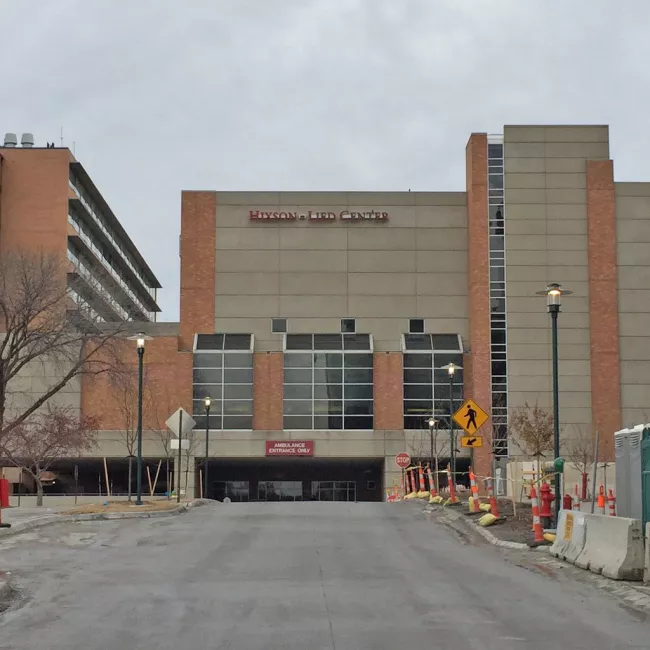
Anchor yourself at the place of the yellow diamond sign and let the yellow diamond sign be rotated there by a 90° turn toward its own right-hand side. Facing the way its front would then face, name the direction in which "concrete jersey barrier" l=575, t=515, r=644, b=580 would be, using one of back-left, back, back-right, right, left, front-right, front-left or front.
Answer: left

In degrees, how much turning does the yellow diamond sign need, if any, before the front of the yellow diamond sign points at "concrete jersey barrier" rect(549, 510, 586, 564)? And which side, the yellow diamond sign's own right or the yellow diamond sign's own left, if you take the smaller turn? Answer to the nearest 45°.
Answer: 0° — it already faces it

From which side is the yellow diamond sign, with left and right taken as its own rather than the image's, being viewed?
front

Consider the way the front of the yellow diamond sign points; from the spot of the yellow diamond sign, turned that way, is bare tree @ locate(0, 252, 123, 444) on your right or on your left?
on your right

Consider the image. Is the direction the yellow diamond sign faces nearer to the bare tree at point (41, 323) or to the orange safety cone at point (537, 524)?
the orange safety cone

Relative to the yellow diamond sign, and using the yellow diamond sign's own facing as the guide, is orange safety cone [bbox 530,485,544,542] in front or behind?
in front

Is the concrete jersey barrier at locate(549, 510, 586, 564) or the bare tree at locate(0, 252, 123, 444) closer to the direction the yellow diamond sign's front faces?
the concrete jersey barrier
